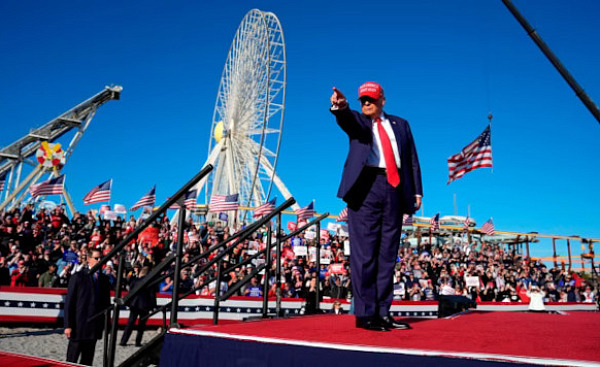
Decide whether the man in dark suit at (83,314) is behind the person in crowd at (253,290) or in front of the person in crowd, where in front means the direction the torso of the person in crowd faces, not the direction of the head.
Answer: in front

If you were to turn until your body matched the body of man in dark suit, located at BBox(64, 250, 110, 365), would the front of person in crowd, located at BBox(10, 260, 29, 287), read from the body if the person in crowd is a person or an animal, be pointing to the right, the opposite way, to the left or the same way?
the same way

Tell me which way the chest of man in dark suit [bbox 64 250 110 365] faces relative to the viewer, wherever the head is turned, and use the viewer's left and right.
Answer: facing the viewer and to the right of the viewer

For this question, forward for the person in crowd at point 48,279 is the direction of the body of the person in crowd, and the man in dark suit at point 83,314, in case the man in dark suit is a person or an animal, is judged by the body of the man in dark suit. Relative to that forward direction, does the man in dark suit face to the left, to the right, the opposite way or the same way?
the same way

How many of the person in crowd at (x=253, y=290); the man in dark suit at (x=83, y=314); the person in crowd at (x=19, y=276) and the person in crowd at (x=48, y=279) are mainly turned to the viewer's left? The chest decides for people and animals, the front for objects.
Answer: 0

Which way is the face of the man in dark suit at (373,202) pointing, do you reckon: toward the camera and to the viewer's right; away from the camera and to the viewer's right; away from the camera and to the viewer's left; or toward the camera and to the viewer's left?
toward the camera and to the viewer's left

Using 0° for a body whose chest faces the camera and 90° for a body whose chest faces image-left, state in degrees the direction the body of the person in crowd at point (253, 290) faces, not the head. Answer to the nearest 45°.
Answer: approximately 0°

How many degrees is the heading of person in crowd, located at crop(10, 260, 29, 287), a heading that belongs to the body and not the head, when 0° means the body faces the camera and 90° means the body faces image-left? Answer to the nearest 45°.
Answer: approximately 315°

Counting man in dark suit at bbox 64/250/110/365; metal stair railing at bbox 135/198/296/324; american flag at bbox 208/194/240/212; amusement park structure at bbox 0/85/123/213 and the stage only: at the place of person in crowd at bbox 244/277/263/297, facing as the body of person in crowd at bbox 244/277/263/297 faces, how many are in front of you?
3

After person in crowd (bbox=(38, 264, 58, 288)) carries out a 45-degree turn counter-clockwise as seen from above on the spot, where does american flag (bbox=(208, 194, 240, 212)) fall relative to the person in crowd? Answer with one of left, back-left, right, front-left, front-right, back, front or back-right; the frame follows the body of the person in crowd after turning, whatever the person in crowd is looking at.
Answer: front-left

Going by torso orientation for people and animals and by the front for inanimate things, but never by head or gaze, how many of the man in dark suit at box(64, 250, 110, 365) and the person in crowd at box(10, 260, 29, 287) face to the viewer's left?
0

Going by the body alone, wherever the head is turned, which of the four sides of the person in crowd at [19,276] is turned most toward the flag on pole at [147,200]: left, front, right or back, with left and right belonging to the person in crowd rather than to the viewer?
left
